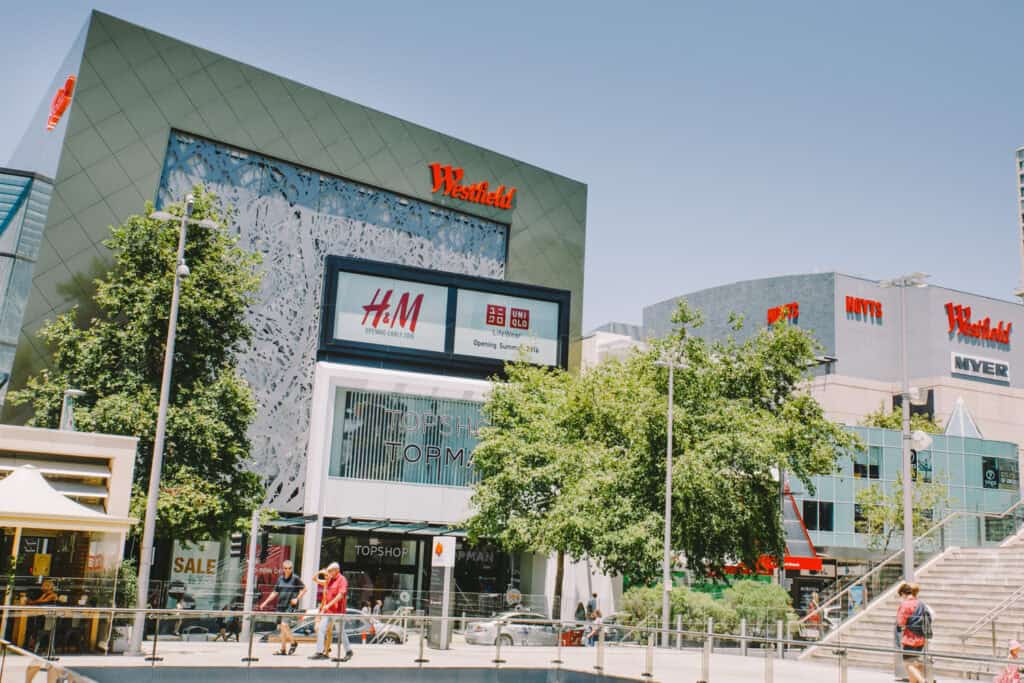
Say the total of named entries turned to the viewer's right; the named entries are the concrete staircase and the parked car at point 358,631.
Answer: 1

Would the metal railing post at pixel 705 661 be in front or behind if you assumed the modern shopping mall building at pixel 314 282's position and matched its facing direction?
in front

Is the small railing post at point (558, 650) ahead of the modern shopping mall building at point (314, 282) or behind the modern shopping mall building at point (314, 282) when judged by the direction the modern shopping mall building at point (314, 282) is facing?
ahead

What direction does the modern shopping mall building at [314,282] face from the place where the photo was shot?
facing the viewer and to the right of the viewer

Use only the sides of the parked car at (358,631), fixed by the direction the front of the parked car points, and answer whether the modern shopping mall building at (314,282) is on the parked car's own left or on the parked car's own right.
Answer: on the parked car's own left

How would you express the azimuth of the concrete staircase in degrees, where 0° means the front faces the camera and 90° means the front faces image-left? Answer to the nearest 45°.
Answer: approximately 45°

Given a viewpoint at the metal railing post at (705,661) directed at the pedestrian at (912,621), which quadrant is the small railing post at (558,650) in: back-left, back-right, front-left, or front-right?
back-left

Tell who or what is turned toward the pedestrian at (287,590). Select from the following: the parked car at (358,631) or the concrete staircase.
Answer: the concrete staircase

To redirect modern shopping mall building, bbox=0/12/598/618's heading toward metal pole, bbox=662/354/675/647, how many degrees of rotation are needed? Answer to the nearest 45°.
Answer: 0° — it already faces it

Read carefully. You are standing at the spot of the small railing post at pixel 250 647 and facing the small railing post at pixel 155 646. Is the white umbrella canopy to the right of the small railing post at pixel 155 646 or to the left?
right
